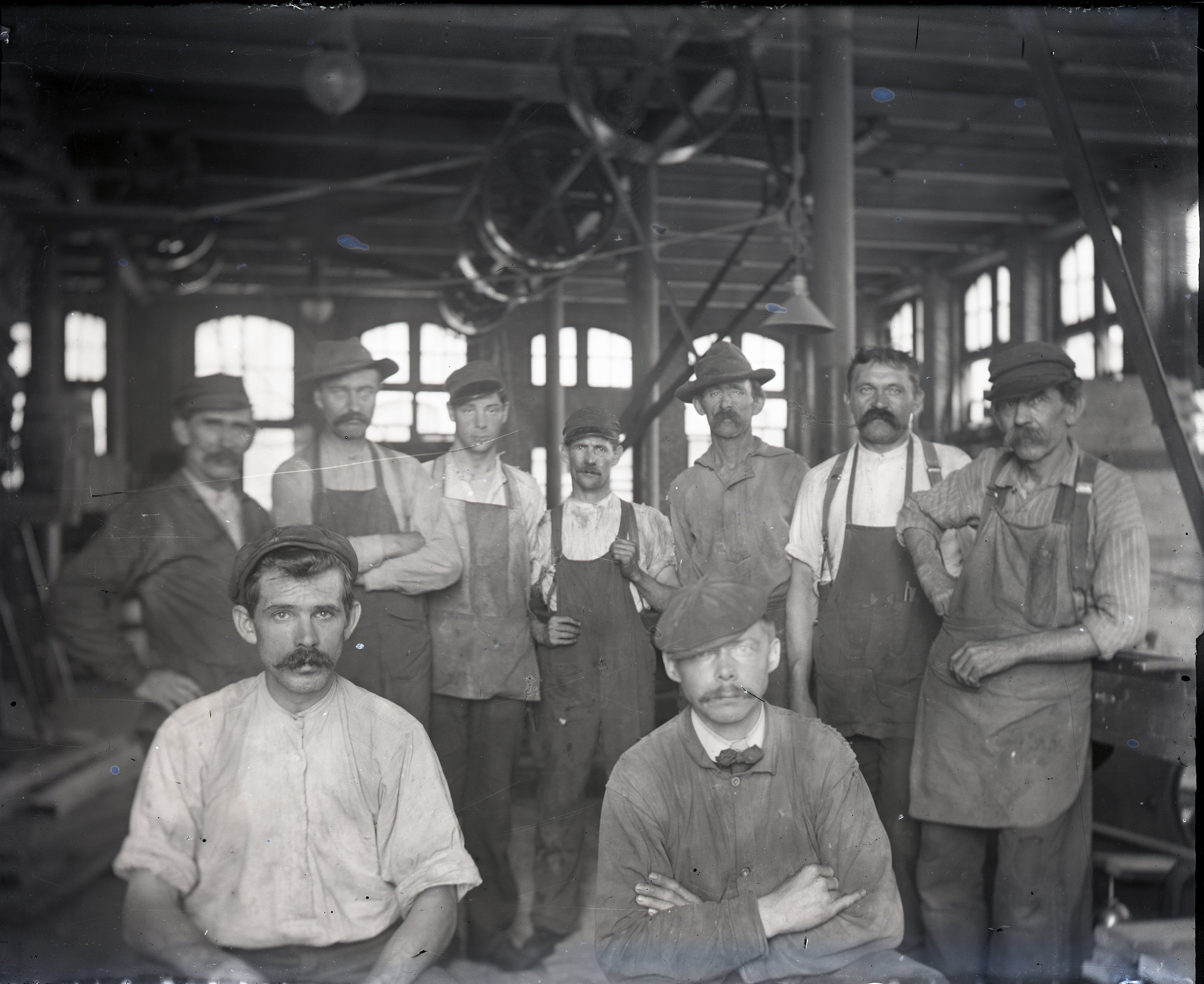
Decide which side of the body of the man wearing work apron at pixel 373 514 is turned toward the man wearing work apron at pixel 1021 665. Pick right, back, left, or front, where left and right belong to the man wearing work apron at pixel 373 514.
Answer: left

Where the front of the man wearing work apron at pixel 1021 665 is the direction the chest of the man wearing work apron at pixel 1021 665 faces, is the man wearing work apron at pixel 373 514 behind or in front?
in front

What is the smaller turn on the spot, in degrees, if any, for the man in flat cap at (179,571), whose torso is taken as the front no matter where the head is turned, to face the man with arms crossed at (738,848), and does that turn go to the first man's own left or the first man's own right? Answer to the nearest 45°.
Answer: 0° — they already face them

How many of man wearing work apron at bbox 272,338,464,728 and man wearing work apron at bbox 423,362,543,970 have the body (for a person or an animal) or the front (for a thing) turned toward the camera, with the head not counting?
2
